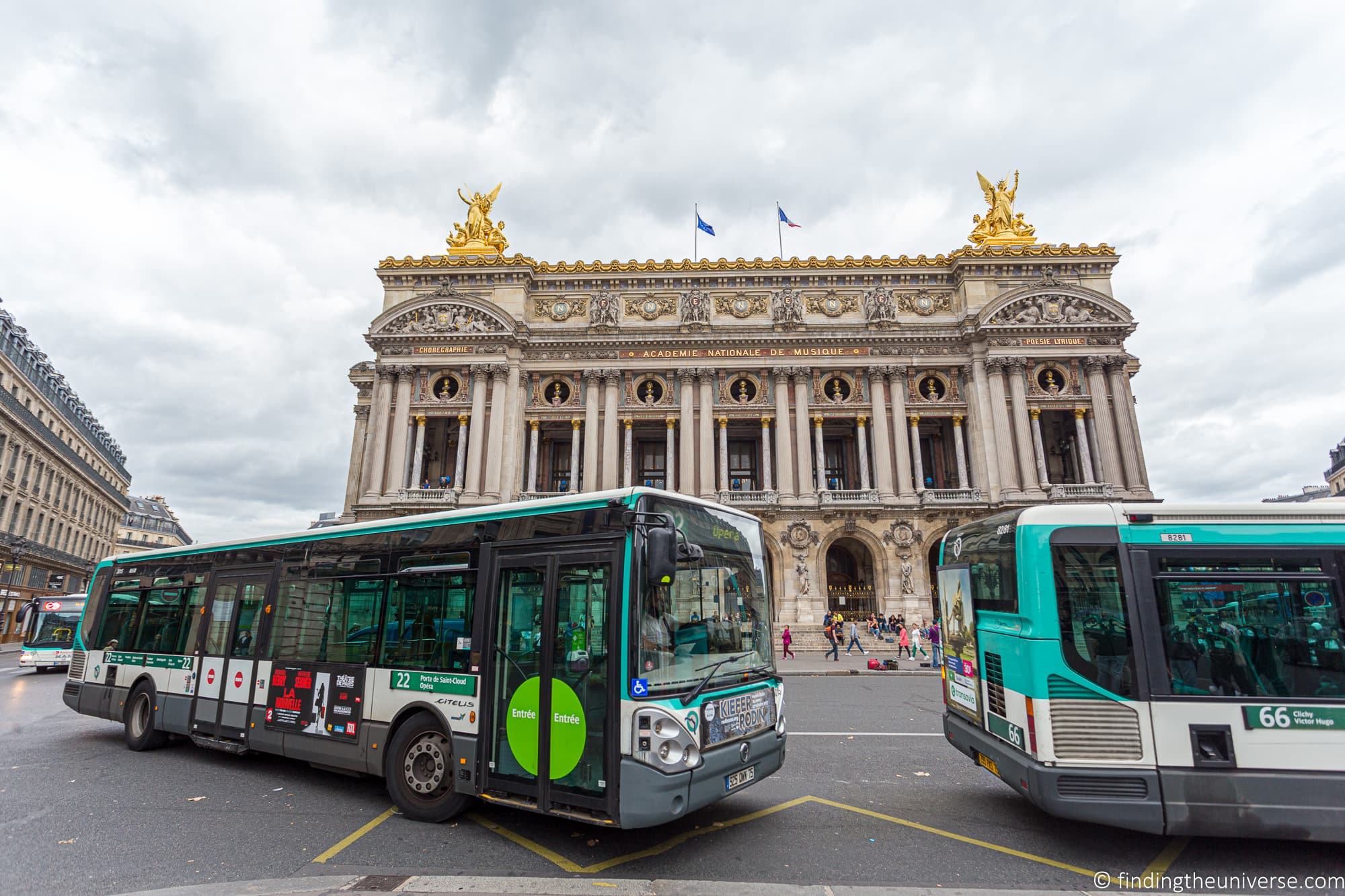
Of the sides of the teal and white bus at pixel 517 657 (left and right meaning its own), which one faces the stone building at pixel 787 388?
left

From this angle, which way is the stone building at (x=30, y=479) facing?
to the viewer's right

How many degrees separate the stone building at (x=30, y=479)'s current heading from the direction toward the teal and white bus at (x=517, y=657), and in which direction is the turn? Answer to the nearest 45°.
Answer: approximately 90° to its right

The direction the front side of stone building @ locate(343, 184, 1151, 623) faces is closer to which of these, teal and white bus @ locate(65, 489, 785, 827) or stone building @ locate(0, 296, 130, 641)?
the teal and white bus

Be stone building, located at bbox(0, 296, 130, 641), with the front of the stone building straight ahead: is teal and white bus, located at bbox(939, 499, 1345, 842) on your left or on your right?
on your right

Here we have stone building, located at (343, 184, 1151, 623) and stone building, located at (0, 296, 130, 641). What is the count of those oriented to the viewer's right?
1

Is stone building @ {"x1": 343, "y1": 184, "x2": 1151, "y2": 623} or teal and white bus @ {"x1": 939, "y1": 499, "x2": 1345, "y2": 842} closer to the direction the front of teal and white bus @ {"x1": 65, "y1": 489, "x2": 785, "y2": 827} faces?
the teal and white bus

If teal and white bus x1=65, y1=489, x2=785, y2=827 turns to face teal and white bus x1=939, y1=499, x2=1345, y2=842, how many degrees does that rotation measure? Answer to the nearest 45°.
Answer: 0° — it already faces it

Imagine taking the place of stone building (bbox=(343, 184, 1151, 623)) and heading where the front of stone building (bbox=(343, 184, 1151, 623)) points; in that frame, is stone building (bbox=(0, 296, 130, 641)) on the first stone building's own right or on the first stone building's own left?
on the first stone building's own right

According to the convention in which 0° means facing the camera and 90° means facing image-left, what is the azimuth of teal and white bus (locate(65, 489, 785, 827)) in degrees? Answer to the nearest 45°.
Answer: approximately 315°

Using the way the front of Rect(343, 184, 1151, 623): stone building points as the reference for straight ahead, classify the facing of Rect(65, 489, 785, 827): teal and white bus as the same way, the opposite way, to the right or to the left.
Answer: to the left

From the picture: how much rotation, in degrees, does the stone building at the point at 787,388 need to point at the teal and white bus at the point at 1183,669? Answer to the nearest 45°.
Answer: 0° — it already faces it

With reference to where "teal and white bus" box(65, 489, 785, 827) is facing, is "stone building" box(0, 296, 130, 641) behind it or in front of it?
behind

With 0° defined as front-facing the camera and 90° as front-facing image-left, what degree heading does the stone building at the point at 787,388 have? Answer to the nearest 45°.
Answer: approximately 0°
